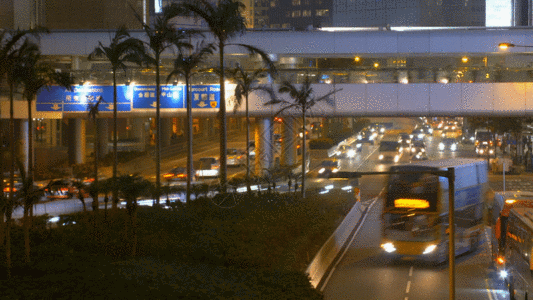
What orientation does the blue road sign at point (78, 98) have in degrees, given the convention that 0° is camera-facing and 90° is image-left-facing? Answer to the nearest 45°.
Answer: approximately 0°

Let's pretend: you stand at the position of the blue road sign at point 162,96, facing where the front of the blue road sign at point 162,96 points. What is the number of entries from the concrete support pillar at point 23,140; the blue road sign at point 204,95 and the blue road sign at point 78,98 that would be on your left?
1

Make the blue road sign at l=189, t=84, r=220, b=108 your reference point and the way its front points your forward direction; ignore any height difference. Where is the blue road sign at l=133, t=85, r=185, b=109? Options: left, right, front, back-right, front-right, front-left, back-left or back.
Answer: right

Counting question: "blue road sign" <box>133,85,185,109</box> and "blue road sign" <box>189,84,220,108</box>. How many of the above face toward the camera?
2

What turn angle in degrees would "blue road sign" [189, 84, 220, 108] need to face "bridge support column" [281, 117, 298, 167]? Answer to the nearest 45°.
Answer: approximately 135° to its left

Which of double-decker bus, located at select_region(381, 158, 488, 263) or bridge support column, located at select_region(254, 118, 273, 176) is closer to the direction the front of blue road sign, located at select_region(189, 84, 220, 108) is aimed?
the double-decker bus
